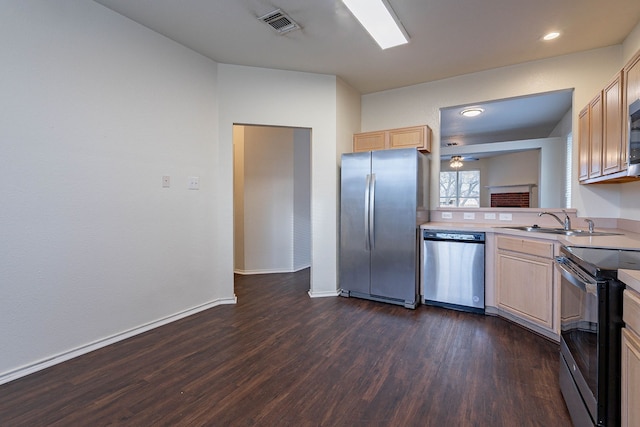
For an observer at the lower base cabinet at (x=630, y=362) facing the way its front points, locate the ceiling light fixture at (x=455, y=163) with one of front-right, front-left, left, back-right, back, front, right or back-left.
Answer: front-right

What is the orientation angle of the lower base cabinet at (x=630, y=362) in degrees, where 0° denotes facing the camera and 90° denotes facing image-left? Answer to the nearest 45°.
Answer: approximately 90°

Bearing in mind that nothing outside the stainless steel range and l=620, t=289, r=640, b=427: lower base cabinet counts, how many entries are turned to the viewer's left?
2

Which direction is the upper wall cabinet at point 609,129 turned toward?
to the viewer's left

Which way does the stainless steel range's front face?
to the viewer's left

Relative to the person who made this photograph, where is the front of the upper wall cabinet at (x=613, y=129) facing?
facing to the left of the viewer

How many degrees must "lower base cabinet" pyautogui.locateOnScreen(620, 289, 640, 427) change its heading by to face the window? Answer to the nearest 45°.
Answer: approximately 45° to its right

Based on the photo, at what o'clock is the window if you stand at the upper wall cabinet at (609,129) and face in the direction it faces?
The window is roughly at 3 o'clock from the upper wall cabinet.
